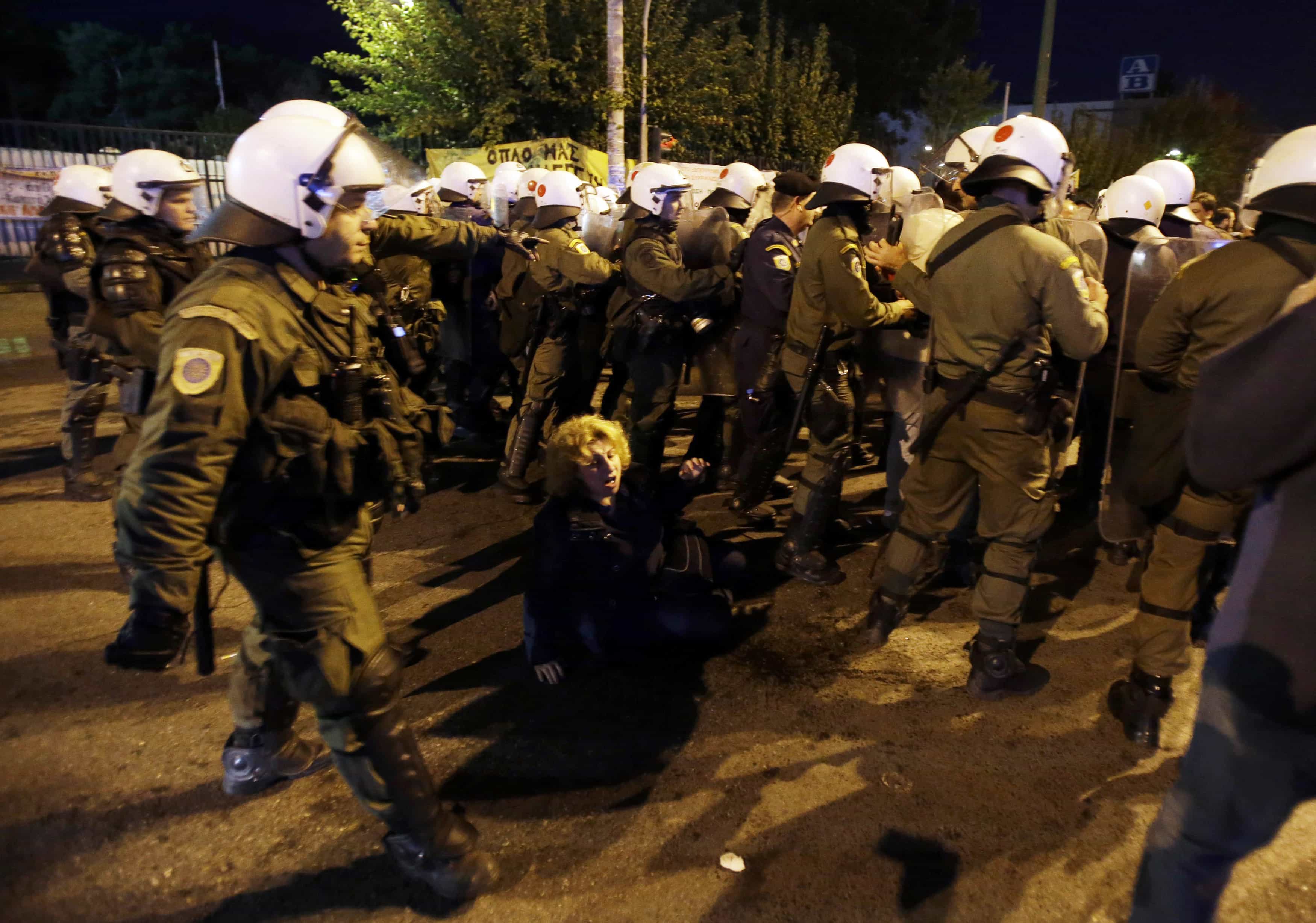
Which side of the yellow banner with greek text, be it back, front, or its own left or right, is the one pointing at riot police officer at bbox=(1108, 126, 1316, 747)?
front

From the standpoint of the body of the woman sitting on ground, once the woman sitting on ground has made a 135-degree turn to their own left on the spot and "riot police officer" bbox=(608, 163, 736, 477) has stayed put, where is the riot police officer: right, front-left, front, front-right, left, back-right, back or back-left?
front

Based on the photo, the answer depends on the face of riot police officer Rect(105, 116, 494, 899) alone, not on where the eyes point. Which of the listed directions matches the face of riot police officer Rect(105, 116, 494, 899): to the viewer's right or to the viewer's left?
to the viewer's right

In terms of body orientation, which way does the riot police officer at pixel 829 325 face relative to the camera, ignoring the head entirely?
to the viewer's right

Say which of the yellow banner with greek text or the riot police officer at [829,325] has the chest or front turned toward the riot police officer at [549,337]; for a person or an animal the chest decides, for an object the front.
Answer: the yellow banner with greek text

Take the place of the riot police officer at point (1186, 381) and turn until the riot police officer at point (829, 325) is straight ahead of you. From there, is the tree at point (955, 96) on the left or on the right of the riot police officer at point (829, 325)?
right

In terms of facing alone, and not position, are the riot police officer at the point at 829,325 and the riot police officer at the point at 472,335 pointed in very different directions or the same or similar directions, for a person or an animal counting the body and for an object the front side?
same or similar directions

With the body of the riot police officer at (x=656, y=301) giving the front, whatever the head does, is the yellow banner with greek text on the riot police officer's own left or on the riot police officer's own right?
on the riot police officer's own left

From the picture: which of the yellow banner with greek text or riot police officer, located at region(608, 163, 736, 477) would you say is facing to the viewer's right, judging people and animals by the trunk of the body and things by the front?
the riot police officer

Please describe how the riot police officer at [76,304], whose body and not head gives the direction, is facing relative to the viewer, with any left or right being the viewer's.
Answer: facing to the right of the viewer

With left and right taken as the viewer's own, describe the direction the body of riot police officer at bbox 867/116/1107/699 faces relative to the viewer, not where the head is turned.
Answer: facing away from the viewer and to the right of the viewer

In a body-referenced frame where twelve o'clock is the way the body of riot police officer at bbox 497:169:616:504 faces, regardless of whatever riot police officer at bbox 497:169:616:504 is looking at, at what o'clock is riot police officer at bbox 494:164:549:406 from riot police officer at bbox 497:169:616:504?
riot police officer at bbox 494:164:549:406 is roughly at 10 o'clock from riot police officer at bbox 497:169:616:504.

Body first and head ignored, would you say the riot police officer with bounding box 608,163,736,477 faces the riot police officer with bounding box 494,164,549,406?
no
